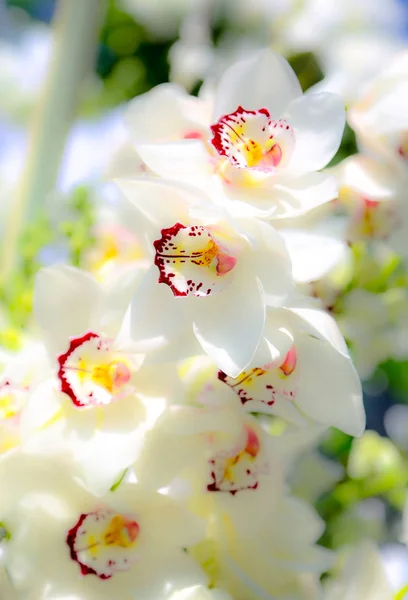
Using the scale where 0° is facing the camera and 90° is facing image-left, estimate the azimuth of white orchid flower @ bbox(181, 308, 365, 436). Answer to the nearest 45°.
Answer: approximately 45°
